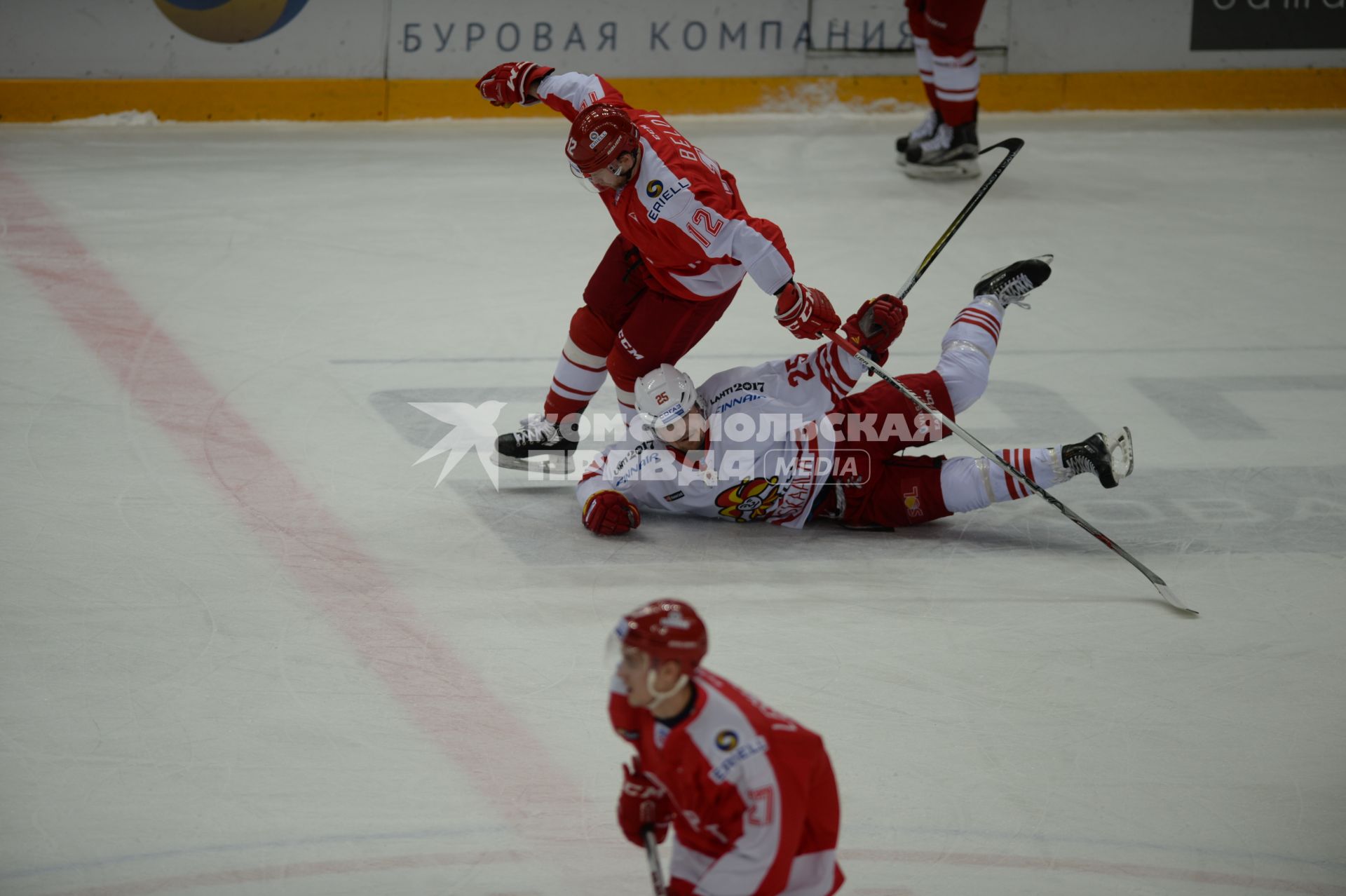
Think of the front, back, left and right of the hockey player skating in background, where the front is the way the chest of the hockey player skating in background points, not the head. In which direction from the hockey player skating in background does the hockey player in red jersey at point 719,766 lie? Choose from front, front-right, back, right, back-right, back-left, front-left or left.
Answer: left

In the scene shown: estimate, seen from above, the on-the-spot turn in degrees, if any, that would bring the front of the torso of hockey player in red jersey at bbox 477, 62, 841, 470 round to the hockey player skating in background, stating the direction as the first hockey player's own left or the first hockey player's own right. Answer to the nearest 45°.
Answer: approximately 135° to the first hockey player's own right

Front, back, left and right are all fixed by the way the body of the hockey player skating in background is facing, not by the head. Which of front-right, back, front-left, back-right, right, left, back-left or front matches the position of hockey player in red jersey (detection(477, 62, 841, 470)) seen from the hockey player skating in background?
left

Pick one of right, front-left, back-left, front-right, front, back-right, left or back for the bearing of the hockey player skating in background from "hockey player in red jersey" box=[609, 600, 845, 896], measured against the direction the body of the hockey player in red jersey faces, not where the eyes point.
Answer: back-right

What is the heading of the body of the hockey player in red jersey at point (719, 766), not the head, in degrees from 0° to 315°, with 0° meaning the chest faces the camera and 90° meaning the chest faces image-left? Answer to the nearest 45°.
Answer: approximately 45°

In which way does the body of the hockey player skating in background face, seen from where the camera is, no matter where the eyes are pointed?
to the viewer's left

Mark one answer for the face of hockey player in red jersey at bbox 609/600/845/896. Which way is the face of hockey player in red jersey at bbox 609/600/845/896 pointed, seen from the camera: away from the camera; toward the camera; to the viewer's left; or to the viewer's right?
to the viewer's left

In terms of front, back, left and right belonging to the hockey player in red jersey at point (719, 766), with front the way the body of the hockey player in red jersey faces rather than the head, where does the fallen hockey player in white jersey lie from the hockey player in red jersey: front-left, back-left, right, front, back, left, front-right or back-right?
back-right
